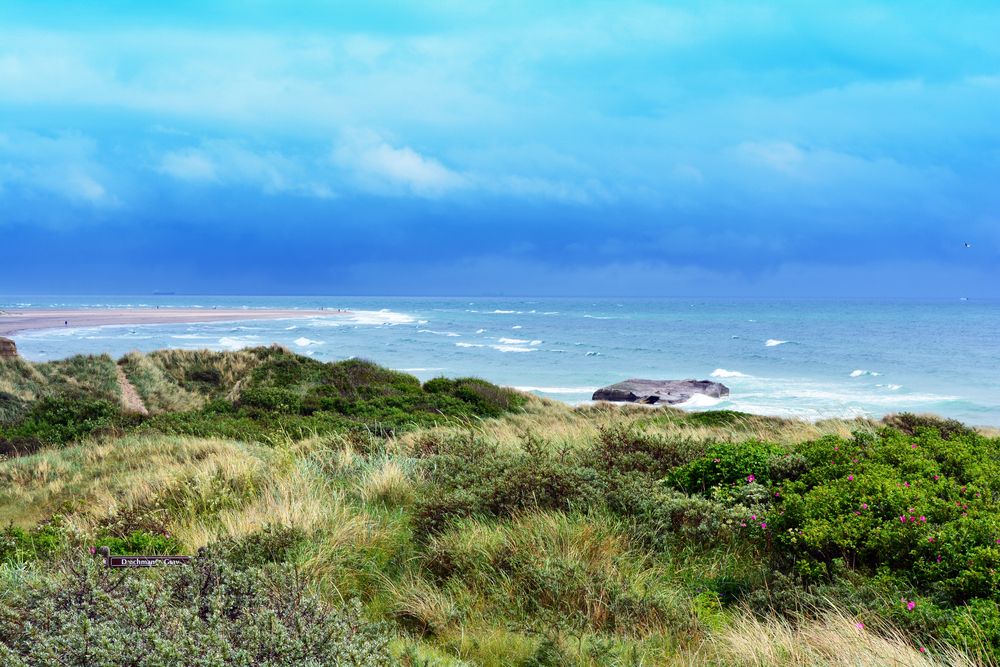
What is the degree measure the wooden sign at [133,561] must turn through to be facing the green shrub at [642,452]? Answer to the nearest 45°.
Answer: approximately 135° to its left

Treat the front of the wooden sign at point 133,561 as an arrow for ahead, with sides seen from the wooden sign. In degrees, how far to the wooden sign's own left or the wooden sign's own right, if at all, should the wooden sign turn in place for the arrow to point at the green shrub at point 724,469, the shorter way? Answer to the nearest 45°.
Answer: approximately 90° to the wooden sign's own left

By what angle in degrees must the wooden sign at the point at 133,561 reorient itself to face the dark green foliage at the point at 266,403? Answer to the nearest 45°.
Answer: approximately 180°

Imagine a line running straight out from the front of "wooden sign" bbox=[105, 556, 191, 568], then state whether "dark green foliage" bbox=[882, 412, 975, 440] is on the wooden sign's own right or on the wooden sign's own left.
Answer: on the wooden sign's own left

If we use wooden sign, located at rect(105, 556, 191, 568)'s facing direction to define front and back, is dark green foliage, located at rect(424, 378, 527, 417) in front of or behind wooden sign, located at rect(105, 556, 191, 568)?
behind

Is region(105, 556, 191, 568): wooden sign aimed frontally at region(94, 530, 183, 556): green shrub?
no

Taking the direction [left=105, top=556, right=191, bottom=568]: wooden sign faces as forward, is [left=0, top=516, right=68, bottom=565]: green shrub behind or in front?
behind

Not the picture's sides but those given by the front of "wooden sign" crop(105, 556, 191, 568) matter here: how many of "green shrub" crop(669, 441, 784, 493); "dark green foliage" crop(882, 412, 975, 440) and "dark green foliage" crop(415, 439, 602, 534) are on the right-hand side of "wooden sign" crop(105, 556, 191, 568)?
0

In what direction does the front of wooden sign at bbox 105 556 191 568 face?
toward the camera

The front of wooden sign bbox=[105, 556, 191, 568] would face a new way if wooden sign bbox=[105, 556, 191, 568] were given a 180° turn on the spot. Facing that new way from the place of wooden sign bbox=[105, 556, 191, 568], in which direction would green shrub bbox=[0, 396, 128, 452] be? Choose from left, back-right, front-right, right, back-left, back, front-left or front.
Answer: front

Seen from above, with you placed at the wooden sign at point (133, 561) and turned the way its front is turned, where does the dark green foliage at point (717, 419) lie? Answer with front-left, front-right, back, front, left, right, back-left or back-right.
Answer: back-left

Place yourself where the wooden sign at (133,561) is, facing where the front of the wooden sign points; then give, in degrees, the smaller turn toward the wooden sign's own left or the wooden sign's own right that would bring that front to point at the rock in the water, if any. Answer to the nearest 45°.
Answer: approximately 135° to the wooden sign's own left

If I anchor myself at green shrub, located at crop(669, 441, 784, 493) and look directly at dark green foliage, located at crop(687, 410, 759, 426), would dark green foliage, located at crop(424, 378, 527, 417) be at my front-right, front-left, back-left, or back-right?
front-left

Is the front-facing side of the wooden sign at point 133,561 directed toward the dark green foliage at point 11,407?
no

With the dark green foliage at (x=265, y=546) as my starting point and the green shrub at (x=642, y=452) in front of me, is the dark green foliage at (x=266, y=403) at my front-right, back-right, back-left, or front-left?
front-left
